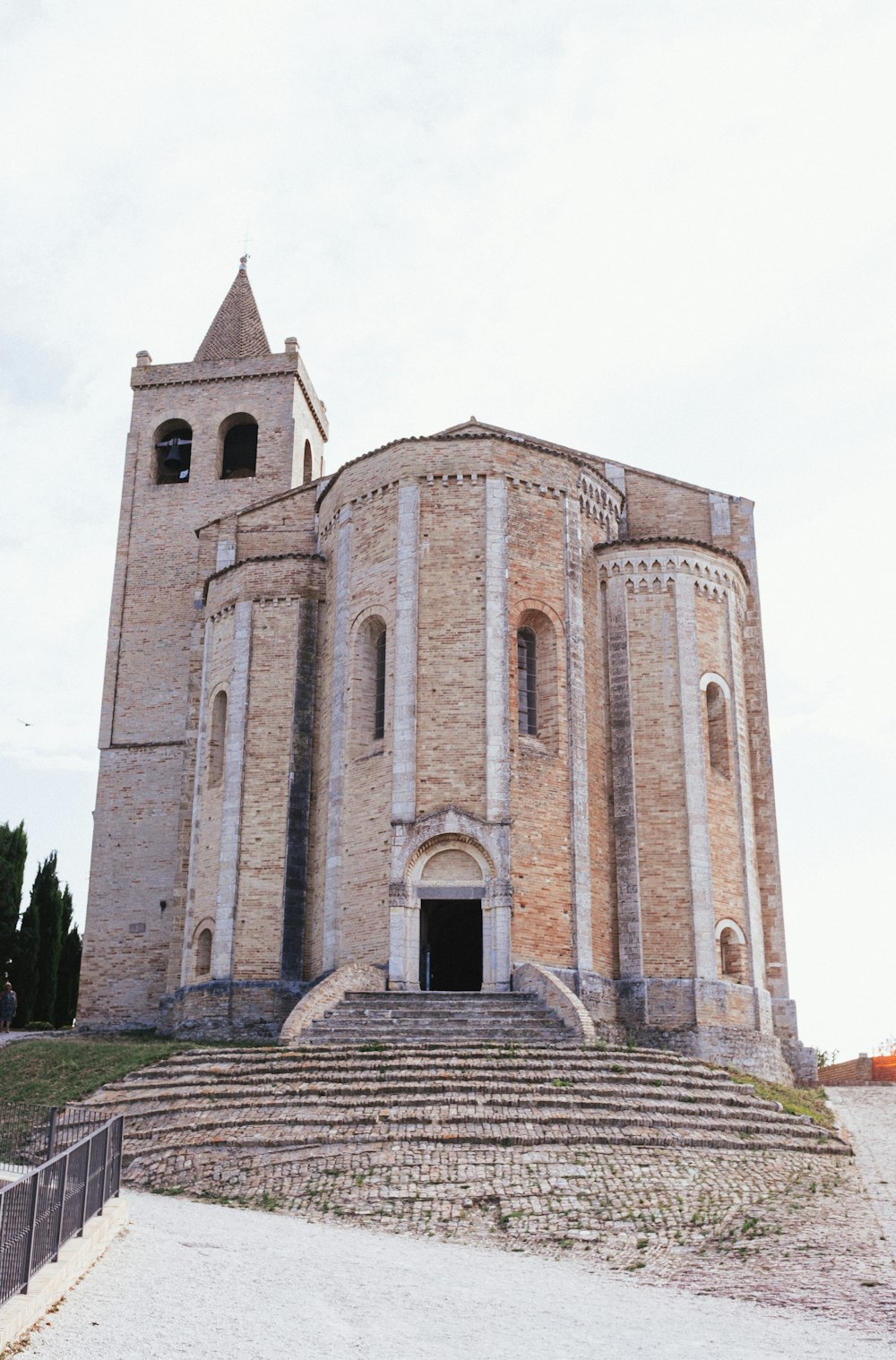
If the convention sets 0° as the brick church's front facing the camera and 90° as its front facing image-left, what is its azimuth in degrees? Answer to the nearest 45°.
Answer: approximately 0°

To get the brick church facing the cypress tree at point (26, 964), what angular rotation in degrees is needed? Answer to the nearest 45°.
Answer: approximately 135° to its right

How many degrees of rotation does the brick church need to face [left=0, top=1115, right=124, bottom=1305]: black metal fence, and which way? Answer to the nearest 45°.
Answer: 0° — it already faces it

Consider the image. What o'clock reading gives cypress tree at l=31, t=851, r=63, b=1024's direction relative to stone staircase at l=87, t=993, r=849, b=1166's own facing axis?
The cypress tree is roughly at 5 o'clock from the stone staircase.

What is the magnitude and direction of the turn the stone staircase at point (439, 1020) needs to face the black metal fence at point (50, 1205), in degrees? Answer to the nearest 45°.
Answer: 0° — it already faces it

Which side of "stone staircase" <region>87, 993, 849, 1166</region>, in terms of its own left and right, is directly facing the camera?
front

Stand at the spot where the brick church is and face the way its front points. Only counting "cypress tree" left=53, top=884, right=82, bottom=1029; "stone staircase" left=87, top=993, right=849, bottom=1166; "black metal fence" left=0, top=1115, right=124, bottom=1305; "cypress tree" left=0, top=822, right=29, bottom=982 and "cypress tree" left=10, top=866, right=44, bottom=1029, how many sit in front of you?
2

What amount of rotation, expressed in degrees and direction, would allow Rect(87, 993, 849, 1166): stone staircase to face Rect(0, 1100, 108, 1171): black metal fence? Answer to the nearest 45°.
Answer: approximately 45° to its right

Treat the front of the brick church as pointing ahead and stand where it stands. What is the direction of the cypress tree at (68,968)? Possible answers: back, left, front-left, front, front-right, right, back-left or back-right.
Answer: back-right

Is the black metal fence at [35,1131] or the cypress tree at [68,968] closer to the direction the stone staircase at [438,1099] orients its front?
the black metal fence

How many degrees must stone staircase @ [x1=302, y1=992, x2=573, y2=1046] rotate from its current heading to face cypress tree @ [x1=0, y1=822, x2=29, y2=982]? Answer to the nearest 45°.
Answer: approximately 135° to its right
